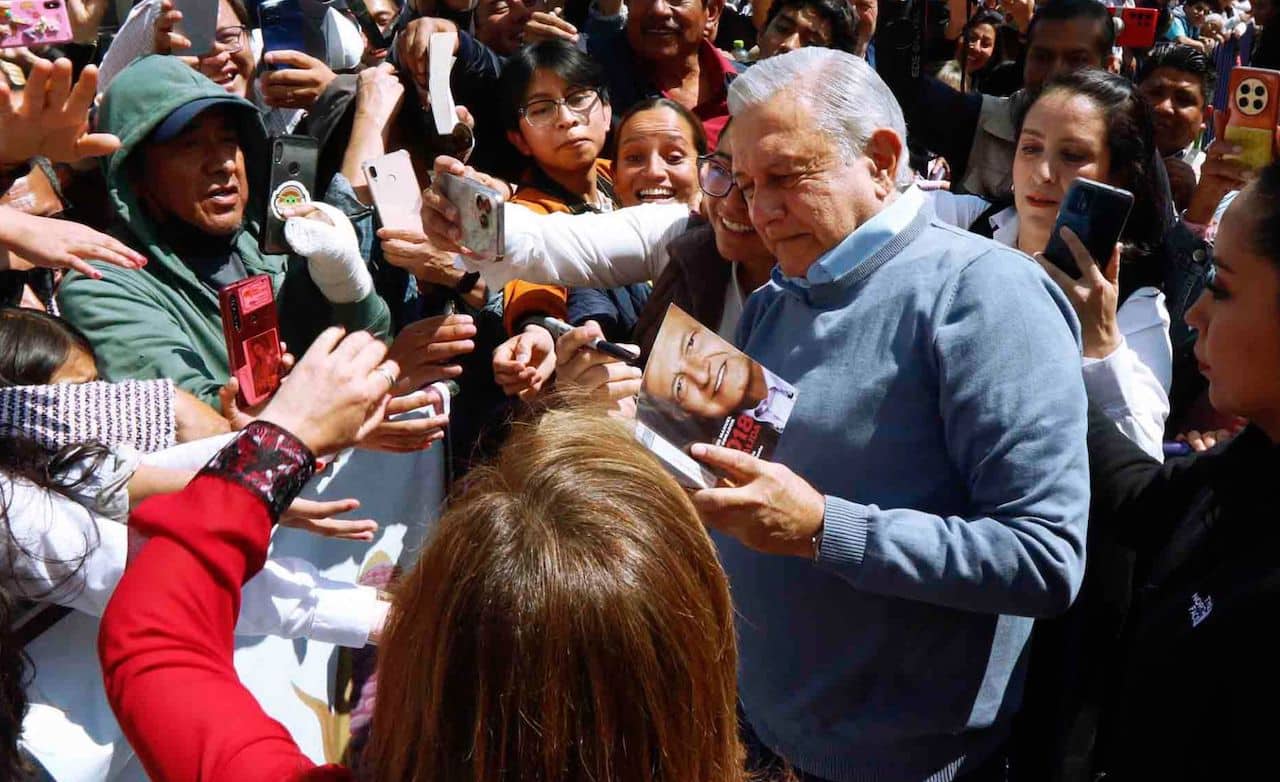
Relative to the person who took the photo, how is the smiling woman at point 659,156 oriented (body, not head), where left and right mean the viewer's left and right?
facing the viewer

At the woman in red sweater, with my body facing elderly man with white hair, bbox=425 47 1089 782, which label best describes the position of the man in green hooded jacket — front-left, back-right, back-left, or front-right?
front-left

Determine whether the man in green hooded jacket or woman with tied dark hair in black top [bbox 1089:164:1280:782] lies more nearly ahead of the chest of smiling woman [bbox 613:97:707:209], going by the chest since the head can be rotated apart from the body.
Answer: the woman with tied dark hair in black top

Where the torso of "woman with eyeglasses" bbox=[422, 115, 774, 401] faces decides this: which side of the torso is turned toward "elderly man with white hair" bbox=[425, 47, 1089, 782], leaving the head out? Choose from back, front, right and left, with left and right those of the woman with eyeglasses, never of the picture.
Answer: left

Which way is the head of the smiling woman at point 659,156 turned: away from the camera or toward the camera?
toward the camera

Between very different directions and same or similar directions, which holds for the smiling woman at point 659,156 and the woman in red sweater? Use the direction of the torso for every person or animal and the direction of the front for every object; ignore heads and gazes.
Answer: very different directions

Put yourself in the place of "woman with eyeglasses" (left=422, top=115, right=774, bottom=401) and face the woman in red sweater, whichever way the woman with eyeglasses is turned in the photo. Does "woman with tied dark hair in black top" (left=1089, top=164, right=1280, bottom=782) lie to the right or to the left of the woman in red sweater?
left

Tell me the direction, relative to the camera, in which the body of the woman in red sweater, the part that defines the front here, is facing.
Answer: away from the camera

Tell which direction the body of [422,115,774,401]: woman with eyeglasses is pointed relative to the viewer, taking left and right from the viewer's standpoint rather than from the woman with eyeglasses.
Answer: facing the viewer and to the left of the viewer

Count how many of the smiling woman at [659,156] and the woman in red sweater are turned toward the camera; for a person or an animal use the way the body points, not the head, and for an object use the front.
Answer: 1

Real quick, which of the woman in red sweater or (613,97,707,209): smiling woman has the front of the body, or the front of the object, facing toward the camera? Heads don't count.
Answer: the smiling woman

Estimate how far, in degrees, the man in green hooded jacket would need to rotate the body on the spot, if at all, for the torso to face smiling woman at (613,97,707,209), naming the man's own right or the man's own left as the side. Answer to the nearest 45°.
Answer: approximately 45° to the man's own left

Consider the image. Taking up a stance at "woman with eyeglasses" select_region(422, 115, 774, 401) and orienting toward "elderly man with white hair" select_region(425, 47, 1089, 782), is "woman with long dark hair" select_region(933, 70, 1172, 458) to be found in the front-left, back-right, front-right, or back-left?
front-left

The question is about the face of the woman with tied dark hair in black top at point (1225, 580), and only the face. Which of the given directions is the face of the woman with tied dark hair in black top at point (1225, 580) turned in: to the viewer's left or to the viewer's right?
to the viewer's left

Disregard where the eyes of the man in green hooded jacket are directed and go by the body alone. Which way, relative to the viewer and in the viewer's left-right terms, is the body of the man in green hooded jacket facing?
facing the viewer and to the right of the viewer

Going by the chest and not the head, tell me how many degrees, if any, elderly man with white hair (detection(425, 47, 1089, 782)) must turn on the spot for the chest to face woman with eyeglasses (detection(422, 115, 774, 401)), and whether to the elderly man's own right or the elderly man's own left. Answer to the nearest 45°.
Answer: approximately 90° to the elderly man's own right
